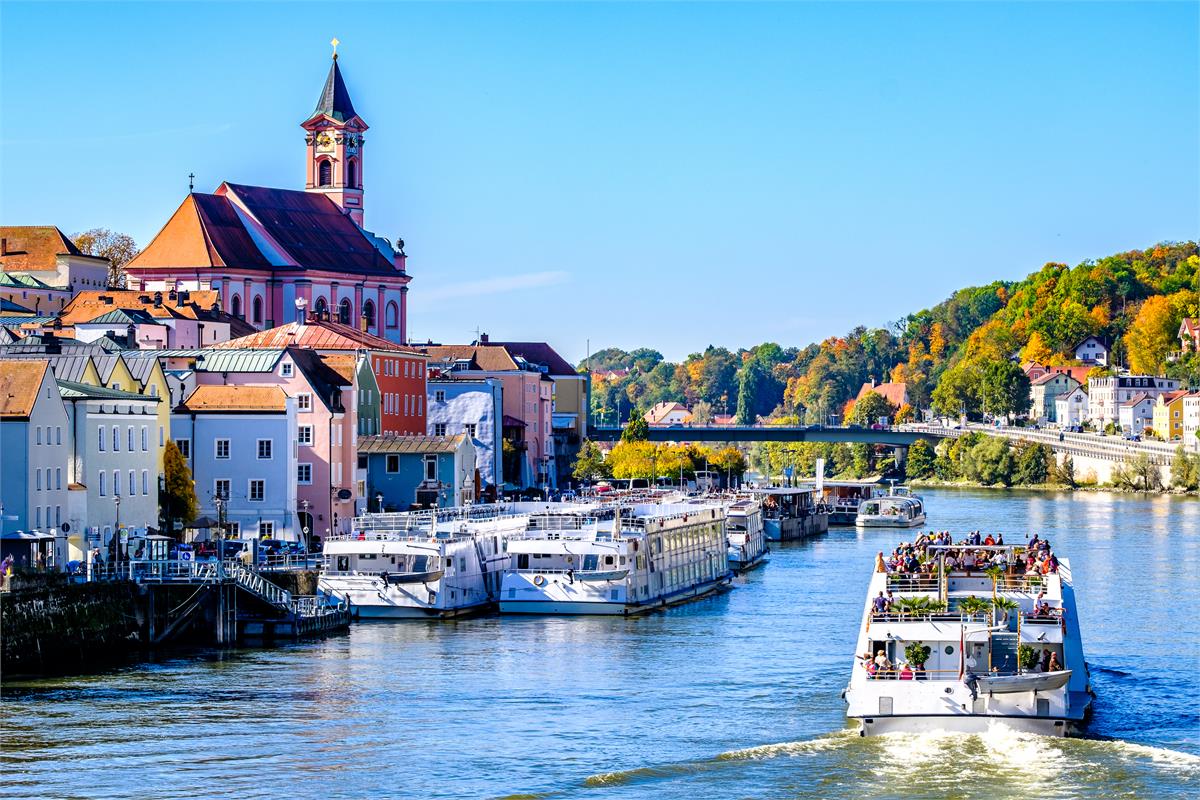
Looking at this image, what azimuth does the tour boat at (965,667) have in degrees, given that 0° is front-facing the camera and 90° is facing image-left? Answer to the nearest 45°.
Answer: approximately 180°
